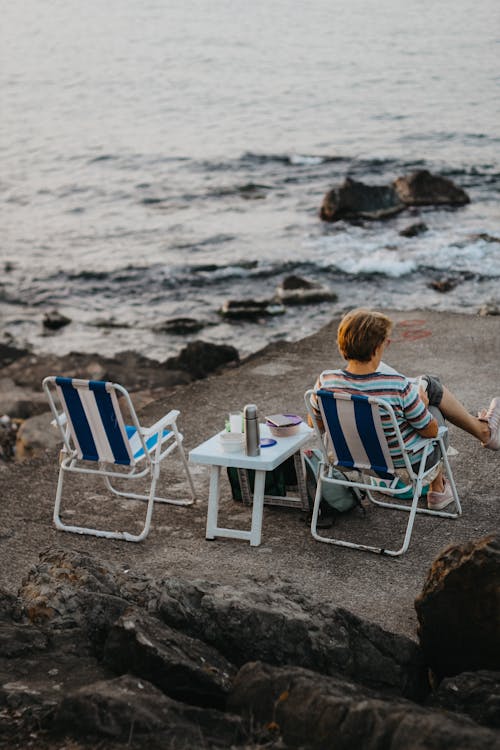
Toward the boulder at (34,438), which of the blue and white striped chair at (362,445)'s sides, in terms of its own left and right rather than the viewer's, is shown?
left

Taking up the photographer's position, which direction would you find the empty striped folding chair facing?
facing away from the viewer and to the right of the viewer

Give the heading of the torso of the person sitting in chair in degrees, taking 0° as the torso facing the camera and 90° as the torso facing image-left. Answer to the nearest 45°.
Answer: approximately 225°

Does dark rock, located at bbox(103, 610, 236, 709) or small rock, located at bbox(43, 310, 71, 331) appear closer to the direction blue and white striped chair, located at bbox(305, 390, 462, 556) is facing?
the small rock

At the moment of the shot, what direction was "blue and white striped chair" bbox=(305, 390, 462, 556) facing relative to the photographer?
facing away from the viewer and to the right of the viewer

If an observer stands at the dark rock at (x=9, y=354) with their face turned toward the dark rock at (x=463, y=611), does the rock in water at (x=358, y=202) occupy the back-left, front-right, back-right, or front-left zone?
back-left

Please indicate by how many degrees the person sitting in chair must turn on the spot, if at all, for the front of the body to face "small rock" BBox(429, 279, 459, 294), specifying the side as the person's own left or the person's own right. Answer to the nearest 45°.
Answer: approximately 45° to the person's own left

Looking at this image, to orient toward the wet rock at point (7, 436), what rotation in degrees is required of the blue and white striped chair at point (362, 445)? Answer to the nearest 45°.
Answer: approximately 90° to its left

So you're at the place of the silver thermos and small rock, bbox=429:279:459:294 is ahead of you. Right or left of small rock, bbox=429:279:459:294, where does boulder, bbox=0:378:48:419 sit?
left
